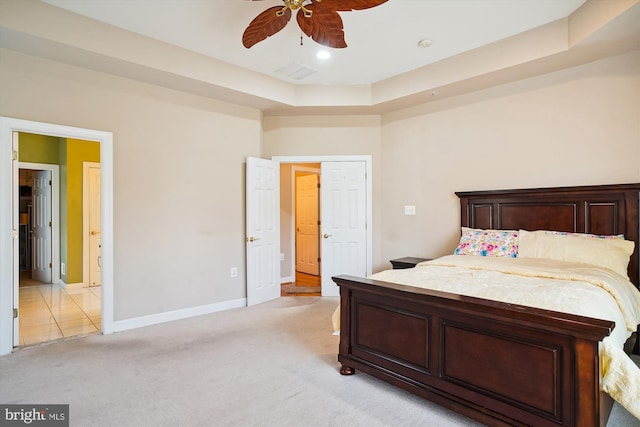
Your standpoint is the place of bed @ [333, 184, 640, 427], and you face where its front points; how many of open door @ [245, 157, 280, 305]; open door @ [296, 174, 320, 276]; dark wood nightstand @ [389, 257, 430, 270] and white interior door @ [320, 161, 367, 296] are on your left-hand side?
0

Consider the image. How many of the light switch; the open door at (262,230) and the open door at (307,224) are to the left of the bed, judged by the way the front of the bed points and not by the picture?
0

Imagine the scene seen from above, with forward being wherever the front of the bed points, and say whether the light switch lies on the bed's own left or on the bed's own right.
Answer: on the bed's own right

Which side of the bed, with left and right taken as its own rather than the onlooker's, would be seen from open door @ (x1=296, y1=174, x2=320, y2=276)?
right

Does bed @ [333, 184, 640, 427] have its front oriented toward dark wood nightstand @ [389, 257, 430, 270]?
no

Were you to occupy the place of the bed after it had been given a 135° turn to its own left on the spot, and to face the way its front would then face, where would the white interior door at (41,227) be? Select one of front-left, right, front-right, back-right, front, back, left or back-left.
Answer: back

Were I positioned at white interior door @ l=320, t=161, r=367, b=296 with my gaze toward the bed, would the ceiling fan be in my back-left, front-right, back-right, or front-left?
front-right

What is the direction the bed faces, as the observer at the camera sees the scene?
facing the viewer and to the left of the viewer

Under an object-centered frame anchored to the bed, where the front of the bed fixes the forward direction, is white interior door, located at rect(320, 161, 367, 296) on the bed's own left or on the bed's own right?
on the bed's own right

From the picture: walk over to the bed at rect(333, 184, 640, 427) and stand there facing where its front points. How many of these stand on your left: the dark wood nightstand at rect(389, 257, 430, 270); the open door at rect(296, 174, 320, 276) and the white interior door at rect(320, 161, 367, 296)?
0

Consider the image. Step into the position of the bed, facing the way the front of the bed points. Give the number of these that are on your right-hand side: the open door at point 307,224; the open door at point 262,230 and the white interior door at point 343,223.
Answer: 3

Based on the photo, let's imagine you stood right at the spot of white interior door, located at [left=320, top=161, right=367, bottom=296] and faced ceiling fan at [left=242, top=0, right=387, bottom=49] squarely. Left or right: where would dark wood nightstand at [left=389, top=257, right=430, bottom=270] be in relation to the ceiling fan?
left
